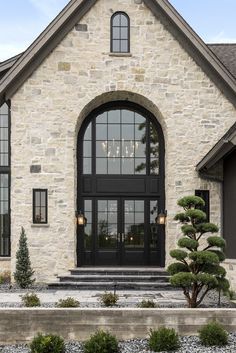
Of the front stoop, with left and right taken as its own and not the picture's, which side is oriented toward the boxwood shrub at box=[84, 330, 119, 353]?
front

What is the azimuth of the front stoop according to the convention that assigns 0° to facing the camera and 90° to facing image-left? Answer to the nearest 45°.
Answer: approximately 0°

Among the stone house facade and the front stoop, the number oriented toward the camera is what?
2

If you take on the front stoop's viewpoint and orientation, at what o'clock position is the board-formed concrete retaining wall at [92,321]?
The board-formed concrete retaining wall is roughly at 12 o'clock from the front stoop.

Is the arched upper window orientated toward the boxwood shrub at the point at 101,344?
yes

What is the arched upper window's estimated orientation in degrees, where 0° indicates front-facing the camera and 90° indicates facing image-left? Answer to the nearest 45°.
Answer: approximately 0°

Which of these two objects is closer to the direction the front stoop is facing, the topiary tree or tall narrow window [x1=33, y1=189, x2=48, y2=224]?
the topiary tree

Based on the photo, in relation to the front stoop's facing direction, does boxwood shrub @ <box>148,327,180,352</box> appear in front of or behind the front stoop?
in front
